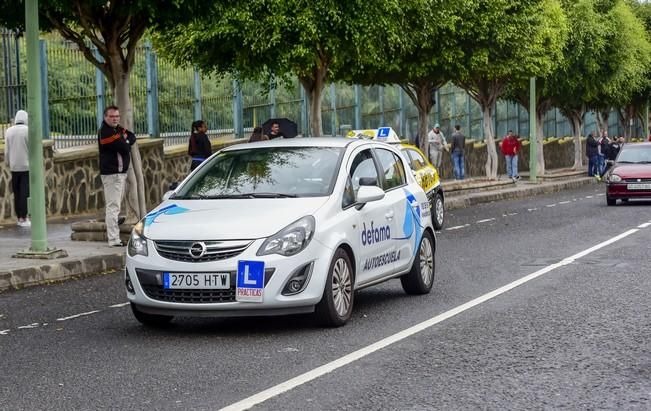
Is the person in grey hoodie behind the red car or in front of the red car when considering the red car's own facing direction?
in front

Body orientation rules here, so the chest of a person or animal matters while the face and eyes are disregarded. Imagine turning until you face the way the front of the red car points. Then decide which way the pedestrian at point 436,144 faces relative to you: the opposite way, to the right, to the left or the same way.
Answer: the same way

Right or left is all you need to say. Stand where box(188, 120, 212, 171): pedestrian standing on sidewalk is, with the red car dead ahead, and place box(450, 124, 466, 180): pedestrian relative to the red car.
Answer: left

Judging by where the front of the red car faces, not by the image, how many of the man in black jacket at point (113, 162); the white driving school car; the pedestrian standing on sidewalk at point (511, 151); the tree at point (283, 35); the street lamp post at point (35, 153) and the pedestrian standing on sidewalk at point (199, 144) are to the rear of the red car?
1

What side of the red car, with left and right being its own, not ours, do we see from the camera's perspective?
front

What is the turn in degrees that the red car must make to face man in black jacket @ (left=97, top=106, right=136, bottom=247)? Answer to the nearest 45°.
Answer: approximately 45° to its right

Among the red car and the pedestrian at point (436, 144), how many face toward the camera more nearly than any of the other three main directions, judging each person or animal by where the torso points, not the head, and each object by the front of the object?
2

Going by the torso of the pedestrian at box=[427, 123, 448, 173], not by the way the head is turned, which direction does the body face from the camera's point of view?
toward the camera

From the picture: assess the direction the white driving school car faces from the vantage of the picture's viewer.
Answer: facing the viewer and to the left of the viewer

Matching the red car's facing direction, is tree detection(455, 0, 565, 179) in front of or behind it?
behind

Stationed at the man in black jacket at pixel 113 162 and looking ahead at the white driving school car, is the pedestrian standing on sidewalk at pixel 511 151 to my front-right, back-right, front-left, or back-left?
back-left

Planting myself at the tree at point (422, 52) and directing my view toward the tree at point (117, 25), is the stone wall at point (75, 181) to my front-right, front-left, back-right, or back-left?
front-right

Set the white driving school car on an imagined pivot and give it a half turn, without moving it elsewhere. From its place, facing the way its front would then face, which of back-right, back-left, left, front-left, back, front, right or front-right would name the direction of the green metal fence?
front-left

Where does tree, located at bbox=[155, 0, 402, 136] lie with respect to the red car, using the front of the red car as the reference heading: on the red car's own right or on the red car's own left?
on the red car's own right
